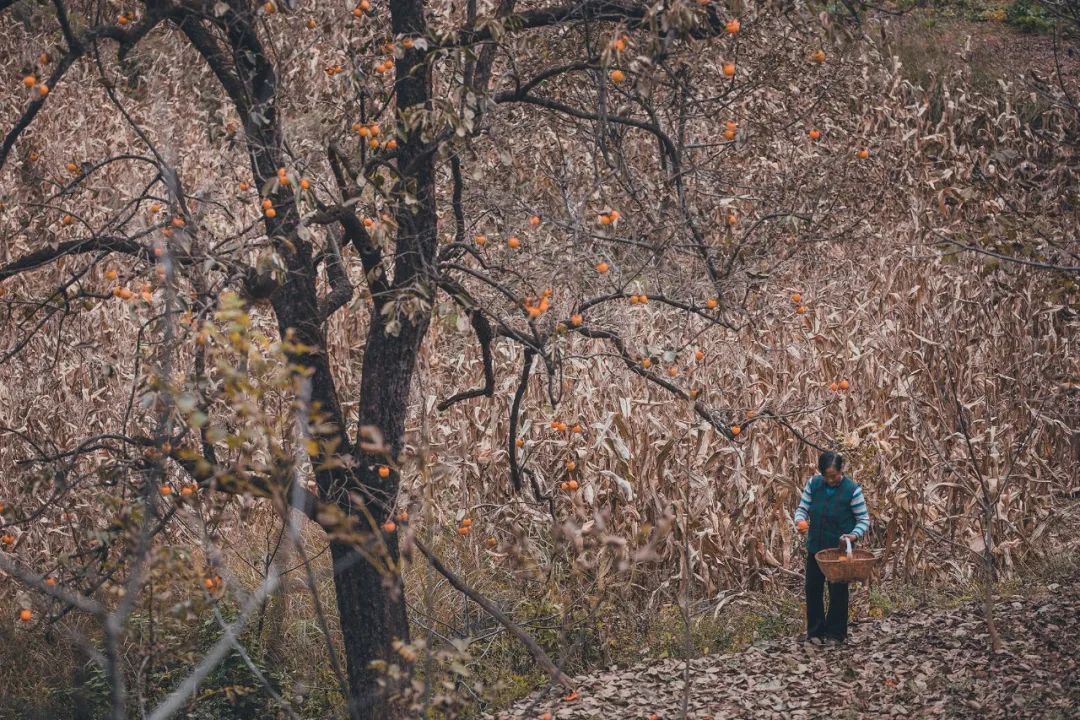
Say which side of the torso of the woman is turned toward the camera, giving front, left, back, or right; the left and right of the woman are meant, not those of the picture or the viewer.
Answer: front

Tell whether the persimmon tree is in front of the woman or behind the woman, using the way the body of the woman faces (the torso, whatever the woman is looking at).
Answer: in front
